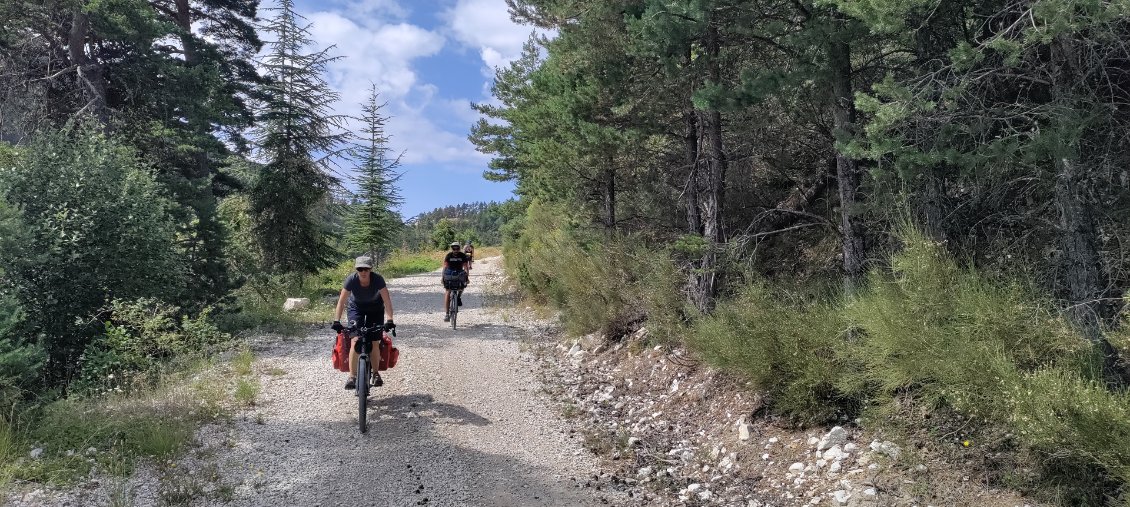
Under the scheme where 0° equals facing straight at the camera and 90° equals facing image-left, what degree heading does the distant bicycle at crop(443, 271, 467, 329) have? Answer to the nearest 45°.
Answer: approximately 0°

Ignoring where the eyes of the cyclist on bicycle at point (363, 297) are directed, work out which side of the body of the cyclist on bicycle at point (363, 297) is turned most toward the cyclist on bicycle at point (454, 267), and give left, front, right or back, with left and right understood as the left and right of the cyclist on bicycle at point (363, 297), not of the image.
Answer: back

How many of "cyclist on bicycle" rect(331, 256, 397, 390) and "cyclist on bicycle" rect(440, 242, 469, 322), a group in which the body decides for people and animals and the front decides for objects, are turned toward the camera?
2

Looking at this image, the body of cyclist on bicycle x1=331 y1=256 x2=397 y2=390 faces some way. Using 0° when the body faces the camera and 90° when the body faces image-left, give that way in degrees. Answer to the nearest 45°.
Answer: approximately 0°

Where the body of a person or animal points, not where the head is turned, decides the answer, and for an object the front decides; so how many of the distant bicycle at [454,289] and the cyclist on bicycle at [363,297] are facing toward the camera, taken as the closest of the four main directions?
2
